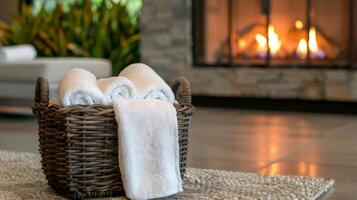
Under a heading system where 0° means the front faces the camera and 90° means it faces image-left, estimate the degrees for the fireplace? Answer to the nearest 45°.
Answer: approximately 0°

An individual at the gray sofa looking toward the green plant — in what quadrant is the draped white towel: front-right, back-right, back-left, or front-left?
back-right

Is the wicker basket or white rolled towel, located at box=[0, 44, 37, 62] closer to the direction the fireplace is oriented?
the wicker basket

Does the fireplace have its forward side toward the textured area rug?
yes

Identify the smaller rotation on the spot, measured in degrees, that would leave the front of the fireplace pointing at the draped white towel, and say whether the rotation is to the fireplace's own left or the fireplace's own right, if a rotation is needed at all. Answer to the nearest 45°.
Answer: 0° — it already faces it

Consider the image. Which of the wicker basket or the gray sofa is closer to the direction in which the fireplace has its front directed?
the wicker basket

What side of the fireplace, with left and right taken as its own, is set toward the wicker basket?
front

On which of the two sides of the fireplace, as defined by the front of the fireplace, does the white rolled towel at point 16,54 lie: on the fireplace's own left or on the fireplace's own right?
on the fireplace's own right

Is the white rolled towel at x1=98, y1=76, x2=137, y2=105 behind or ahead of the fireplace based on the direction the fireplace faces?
ahead

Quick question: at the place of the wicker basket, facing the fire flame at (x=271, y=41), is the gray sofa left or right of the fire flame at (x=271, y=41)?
left

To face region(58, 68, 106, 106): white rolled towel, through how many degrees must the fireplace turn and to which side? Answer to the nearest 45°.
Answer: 0° — it already faces it

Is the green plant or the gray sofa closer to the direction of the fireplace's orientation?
the gray sofa

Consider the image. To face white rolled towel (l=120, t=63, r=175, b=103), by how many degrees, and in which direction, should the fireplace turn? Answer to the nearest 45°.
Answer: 0° — it already faces it
